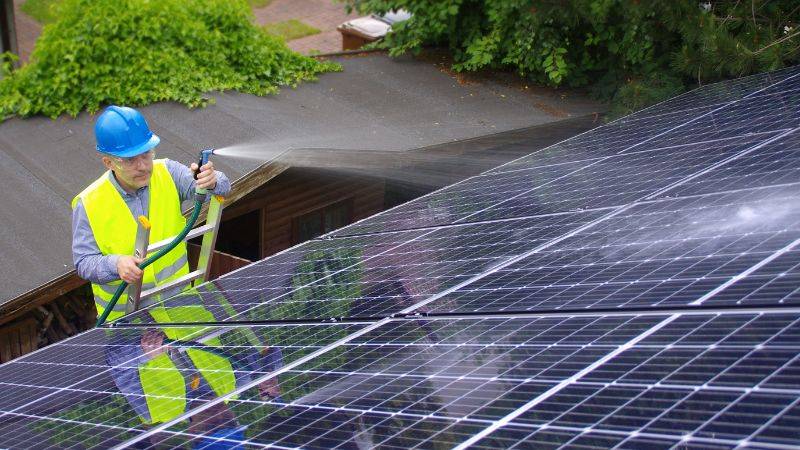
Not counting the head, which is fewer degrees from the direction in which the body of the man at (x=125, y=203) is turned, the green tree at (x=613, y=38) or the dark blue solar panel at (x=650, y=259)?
the dark blue solar panel

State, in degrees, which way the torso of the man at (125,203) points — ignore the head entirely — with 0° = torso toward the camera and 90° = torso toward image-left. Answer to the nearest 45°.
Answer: approximately 315°

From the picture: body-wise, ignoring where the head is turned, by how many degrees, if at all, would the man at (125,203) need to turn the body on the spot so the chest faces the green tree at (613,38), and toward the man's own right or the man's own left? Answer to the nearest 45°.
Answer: approximately 90° to the man's own left

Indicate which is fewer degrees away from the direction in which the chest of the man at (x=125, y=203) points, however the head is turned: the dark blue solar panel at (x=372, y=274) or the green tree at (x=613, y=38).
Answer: the dark blue solar panel

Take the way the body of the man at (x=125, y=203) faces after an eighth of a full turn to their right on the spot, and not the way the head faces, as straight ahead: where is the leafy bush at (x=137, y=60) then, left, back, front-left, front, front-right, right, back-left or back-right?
back
